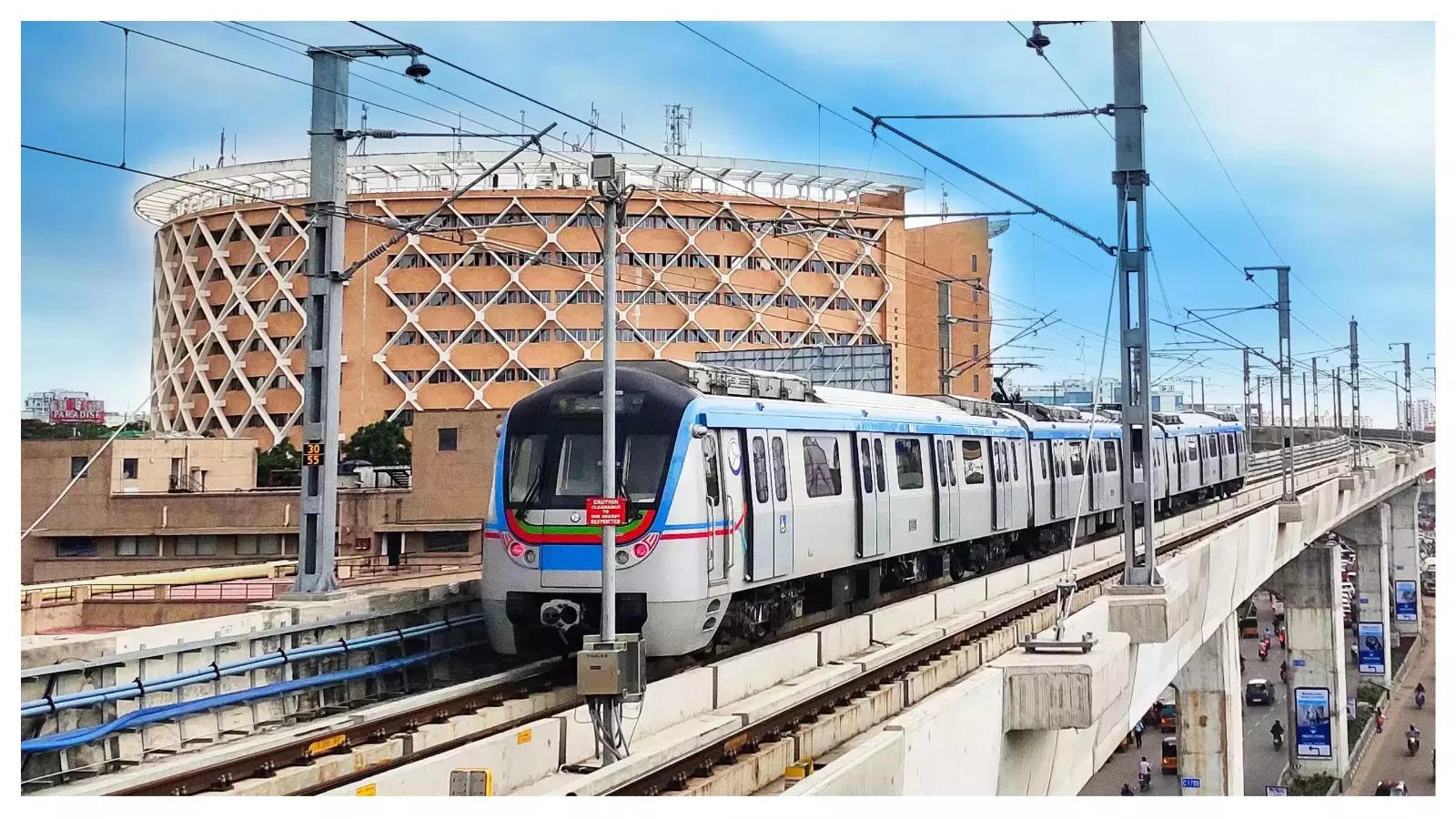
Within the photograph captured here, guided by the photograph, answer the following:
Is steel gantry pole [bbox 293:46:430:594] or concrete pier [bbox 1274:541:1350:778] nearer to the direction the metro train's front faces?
the steel gantry pole

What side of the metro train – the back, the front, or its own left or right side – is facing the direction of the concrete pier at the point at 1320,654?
back

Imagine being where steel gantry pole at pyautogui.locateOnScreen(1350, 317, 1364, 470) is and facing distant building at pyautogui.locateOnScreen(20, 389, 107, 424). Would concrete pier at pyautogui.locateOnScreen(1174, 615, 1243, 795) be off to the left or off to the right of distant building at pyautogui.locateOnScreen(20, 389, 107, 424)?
left

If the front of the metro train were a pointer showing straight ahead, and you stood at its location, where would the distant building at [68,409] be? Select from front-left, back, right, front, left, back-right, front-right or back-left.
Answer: right

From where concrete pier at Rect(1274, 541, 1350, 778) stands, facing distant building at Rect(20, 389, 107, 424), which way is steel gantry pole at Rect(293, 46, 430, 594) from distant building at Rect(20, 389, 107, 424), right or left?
left

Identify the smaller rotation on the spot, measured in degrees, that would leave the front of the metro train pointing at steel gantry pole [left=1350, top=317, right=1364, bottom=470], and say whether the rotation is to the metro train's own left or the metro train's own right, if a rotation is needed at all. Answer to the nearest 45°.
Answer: approximately 180°

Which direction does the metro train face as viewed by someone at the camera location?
facing the viewer and to the left of the viewer

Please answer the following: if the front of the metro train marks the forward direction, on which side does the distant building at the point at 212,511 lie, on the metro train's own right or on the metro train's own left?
on the metro train's own right
